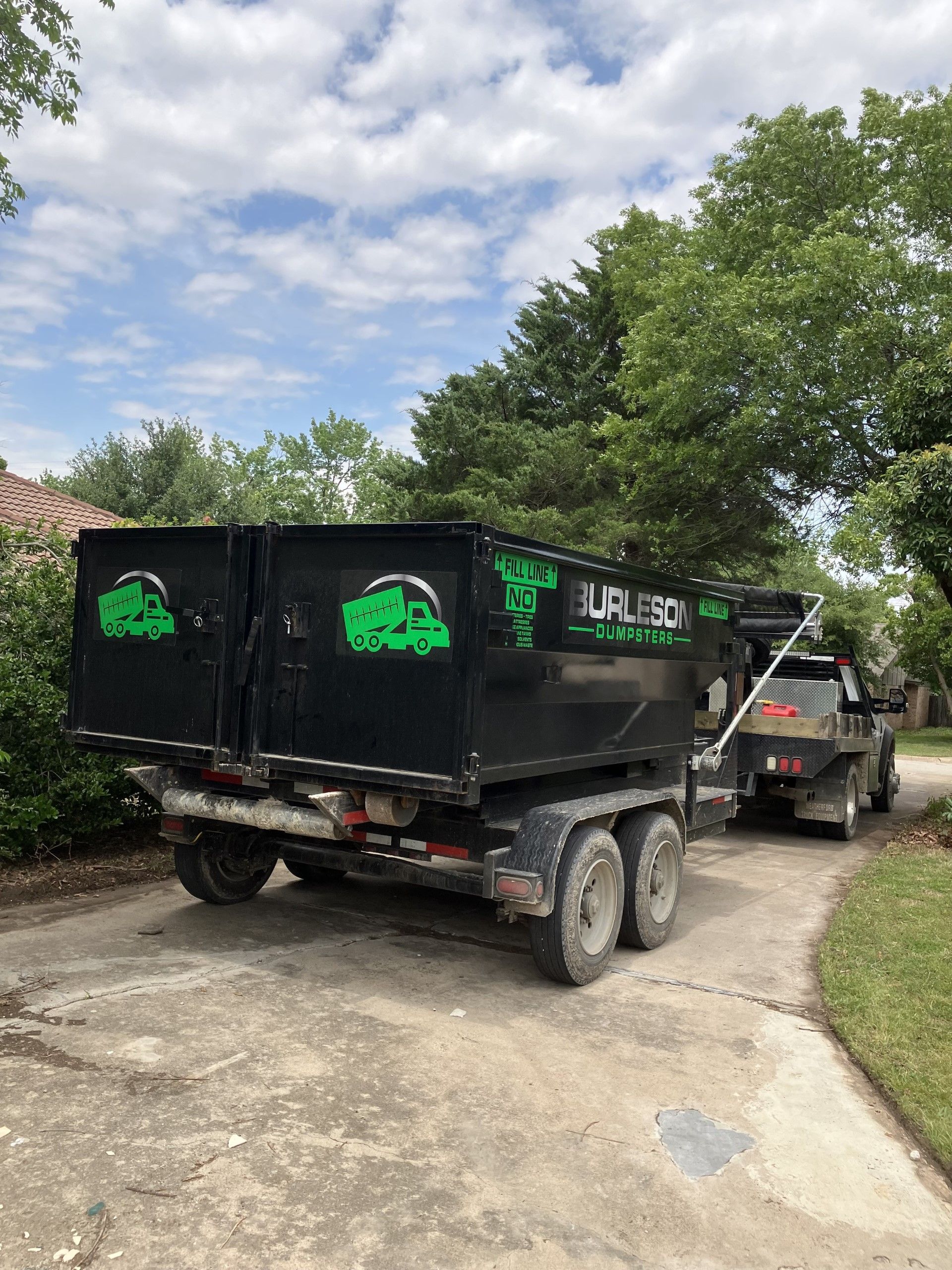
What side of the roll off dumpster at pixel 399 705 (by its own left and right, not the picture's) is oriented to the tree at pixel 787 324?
front

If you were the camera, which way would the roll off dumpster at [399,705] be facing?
facing away from the viewer and to the right of the viewer
